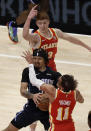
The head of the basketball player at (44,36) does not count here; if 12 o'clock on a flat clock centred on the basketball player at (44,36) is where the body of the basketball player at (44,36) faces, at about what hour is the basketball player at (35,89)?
the basketball player at (35,89) is roughly at 12 o'clock from the basketball player at (44,36).

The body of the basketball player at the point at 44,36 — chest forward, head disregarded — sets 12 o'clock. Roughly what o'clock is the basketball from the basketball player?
The basketball is roughly at 12 o'clock from the basketball player.

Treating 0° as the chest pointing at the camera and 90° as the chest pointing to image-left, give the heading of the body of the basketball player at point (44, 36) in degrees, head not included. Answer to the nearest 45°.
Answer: approximately 0°

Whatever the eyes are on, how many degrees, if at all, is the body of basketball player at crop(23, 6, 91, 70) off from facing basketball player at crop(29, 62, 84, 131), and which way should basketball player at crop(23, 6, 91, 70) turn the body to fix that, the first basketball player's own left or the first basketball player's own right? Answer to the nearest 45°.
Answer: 0° — they already face them

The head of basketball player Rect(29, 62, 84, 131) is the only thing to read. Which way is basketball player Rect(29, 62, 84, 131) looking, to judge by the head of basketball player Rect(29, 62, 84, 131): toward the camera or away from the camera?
away from the camera

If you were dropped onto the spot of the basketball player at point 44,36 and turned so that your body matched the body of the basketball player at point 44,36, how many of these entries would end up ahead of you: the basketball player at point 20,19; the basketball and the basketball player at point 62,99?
2
